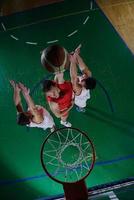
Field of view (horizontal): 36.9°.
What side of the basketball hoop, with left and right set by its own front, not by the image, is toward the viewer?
back
